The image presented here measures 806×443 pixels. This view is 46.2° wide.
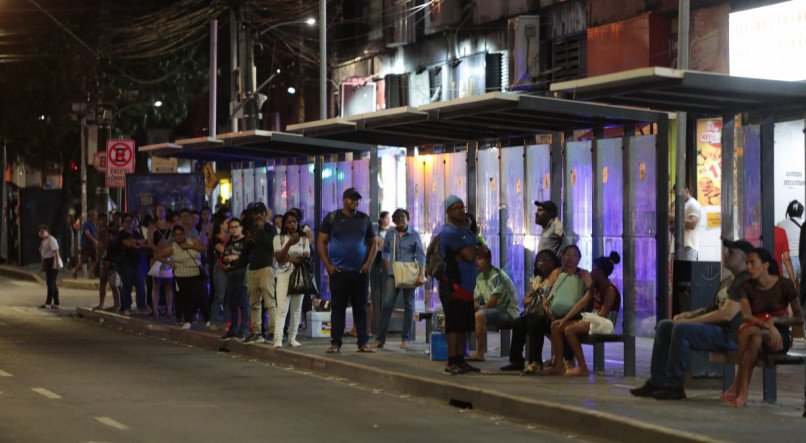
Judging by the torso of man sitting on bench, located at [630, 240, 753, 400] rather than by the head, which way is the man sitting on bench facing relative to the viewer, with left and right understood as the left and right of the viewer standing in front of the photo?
facing to the left of the viewer

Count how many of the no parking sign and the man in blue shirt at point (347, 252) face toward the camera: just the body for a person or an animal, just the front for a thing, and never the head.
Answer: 2

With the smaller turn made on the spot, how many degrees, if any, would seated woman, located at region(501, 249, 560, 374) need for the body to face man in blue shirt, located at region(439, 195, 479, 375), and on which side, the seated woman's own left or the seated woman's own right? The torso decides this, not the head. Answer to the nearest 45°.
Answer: approximately 45° to the seated woman's own right

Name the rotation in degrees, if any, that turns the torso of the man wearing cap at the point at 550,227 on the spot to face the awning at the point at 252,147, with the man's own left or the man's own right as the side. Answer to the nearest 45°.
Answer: approximately 45° to the man's own right

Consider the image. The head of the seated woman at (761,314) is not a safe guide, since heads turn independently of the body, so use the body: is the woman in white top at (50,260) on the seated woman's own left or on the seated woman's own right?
on the seated woman's own right
